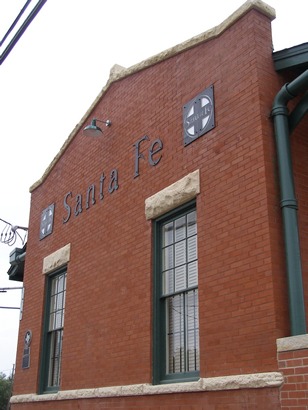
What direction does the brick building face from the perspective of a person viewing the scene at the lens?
facing the viewer and to the left of the viewer
